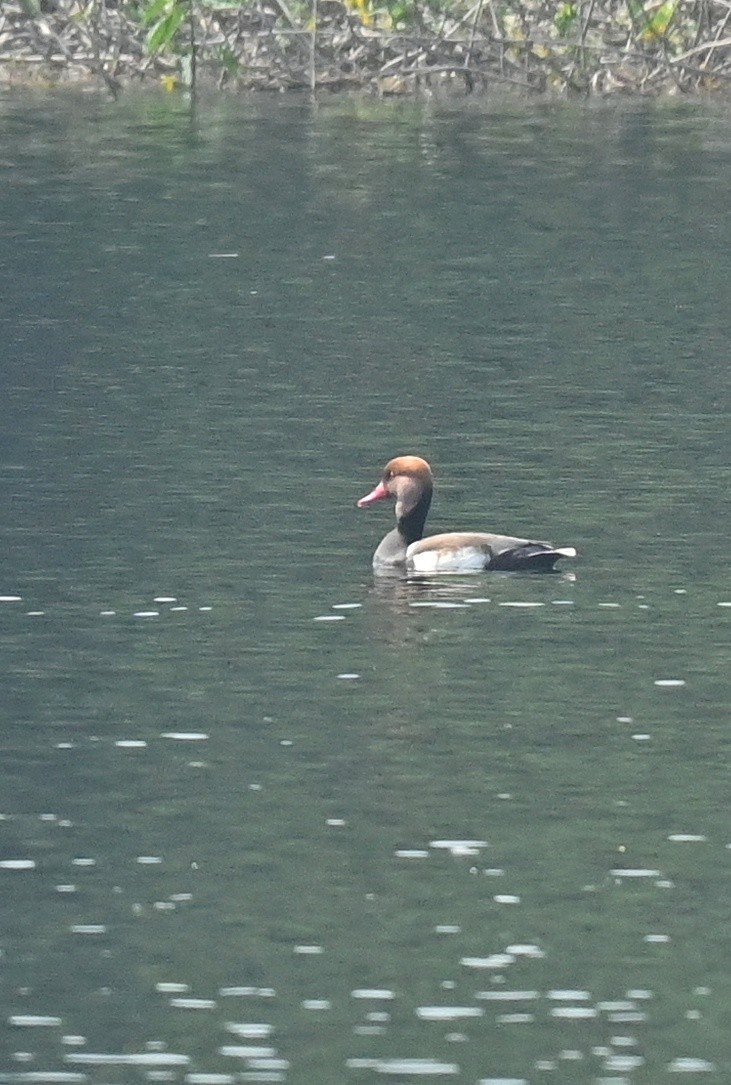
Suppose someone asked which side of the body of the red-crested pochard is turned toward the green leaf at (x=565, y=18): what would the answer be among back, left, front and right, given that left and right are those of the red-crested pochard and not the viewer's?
right

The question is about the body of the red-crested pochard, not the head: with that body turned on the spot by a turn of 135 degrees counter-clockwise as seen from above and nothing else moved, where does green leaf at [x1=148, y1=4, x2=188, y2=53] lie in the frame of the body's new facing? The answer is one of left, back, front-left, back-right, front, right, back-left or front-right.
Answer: back-left

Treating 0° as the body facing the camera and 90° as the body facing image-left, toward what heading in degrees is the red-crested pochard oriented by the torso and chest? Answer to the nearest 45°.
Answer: approximately 90°

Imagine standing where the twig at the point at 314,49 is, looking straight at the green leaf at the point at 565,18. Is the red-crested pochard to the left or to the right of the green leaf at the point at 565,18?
right

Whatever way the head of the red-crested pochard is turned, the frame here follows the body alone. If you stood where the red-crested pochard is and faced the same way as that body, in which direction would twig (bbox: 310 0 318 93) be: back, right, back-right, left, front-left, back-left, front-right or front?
right

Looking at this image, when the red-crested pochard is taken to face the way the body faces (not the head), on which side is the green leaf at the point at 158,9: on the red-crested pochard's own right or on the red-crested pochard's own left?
on the red-crested pochard's own right
